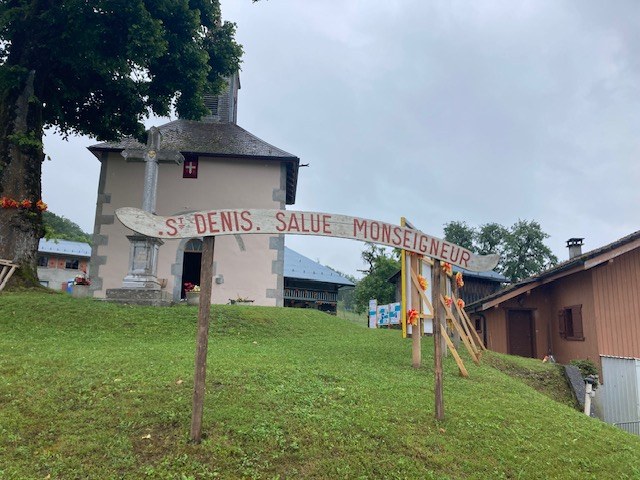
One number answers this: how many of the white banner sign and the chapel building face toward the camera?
2

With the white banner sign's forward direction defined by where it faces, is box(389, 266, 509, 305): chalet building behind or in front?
behind

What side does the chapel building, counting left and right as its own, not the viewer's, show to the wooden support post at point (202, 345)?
front

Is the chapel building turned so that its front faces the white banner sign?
yes

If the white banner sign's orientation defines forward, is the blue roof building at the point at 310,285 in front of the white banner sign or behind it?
behind

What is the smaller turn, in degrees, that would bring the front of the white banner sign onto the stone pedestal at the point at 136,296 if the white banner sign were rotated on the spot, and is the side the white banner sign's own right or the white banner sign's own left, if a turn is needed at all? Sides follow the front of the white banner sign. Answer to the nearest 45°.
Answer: approximately 135° to the white banner sign's own right

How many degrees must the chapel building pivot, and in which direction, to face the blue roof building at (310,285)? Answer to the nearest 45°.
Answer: approximately 135° to its left

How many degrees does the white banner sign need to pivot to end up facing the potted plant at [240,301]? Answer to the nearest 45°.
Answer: approximately 180°

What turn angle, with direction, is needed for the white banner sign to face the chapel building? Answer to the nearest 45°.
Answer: approximately 180°

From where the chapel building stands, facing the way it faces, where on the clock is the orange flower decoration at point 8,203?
The orange flower decoration is roughly at 2 o'clock from the chapel building.

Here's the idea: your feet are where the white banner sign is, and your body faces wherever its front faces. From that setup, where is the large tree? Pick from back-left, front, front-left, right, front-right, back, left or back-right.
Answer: back-right

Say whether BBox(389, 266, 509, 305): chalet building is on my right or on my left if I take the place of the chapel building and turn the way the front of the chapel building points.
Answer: on my left

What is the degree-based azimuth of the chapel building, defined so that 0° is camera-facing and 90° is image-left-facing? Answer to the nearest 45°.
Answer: approximately 0°
